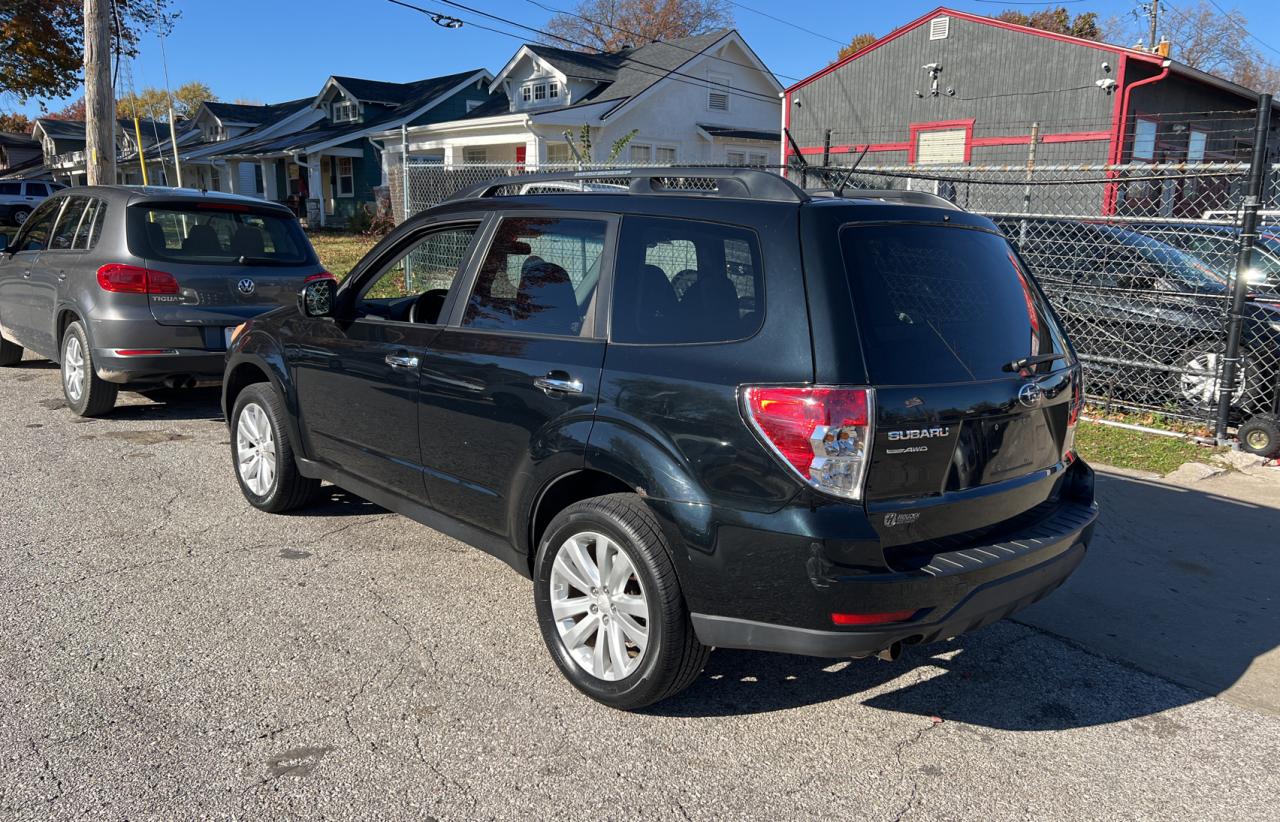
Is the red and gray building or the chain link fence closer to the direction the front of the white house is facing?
the chain link fence

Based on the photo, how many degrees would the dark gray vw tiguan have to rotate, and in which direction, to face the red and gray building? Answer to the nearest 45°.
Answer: approximately 90° to its right

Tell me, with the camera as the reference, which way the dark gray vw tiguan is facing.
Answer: facing away from the viewer and to the left of the viewer

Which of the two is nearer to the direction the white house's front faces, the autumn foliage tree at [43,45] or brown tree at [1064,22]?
the autumn foliage tree

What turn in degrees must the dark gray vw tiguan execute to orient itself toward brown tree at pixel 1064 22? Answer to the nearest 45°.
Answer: approximately 90° to its right

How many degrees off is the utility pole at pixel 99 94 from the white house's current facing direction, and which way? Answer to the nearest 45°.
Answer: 0° — it already faces it

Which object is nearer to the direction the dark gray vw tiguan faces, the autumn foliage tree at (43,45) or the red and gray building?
the autumn foliage tree

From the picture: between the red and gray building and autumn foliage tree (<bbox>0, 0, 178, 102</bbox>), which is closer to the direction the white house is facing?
the autumn foliage tree
